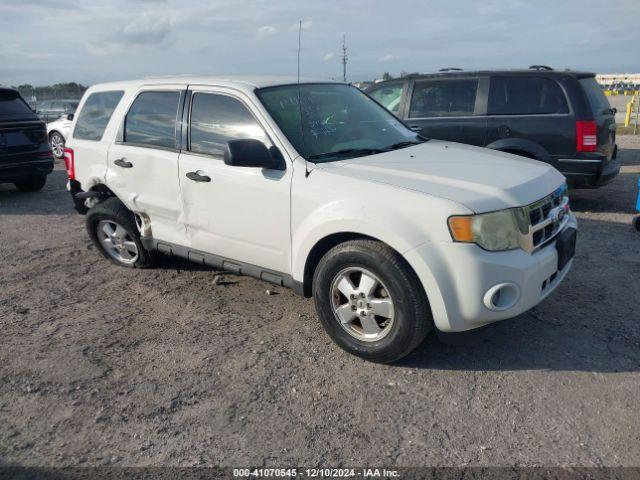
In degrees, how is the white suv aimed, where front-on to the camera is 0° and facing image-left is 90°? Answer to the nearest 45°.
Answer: approximately 315°

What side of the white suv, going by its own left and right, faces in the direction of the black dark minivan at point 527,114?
left

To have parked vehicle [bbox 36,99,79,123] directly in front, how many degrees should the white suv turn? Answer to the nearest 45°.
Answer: approximately 180°

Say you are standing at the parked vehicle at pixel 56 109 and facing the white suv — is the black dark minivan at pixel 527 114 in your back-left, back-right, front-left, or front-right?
front-left

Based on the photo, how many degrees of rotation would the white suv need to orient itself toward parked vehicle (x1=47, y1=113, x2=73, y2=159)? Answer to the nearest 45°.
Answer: approximately 180°

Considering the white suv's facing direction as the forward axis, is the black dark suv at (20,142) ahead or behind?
behind

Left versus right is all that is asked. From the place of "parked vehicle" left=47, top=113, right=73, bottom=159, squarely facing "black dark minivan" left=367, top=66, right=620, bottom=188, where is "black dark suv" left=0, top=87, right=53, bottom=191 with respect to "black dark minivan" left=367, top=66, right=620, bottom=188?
right
